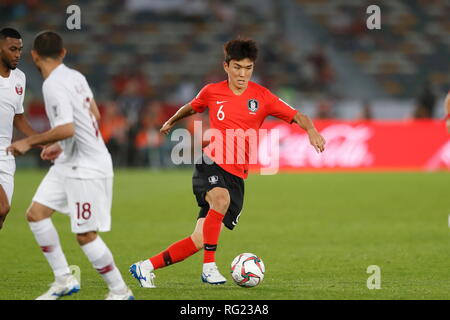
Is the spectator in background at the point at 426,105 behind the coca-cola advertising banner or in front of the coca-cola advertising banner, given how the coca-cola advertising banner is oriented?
behind

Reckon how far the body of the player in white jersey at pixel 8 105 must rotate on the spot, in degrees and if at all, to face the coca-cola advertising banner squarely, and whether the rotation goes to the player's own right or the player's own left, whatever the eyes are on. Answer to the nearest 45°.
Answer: approximately 90° to the player's own left

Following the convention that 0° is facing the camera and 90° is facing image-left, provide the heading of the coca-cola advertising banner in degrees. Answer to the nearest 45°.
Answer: approximately 0°

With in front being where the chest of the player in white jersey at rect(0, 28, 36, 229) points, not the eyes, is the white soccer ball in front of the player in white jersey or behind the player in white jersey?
in front

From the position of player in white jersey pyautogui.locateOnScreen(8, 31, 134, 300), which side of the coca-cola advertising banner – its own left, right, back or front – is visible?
front

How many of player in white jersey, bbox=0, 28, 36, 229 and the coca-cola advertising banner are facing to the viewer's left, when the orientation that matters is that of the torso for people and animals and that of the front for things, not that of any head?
0

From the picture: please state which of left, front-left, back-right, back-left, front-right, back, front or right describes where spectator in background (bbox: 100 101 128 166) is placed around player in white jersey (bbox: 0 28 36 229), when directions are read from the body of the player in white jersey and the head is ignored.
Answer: back-left

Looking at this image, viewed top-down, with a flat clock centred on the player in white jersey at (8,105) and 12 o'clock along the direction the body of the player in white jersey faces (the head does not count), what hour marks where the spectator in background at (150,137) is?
The spectator in background is roughly at 8 o'clock from the player in white jersey.

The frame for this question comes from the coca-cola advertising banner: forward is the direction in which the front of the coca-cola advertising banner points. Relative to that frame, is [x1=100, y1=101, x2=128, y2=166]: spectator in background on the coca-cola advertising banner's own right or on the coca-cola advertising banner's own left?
on the coca-cola advertising banner's own right

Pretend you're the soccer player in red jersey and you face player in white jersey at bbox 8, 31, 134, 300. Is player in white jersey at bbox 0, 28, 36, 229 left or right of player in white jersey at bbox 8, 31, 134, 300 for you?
right

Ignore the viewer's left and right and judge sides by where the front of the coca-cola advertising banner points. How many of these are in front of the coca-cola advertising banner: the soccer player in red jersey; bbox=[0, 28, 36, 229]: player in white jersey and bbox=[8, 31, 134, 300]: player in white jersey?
3

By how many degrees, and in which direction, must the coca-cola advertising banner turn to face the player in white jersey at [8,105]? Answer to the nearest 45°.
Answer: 0° — it already faces them
